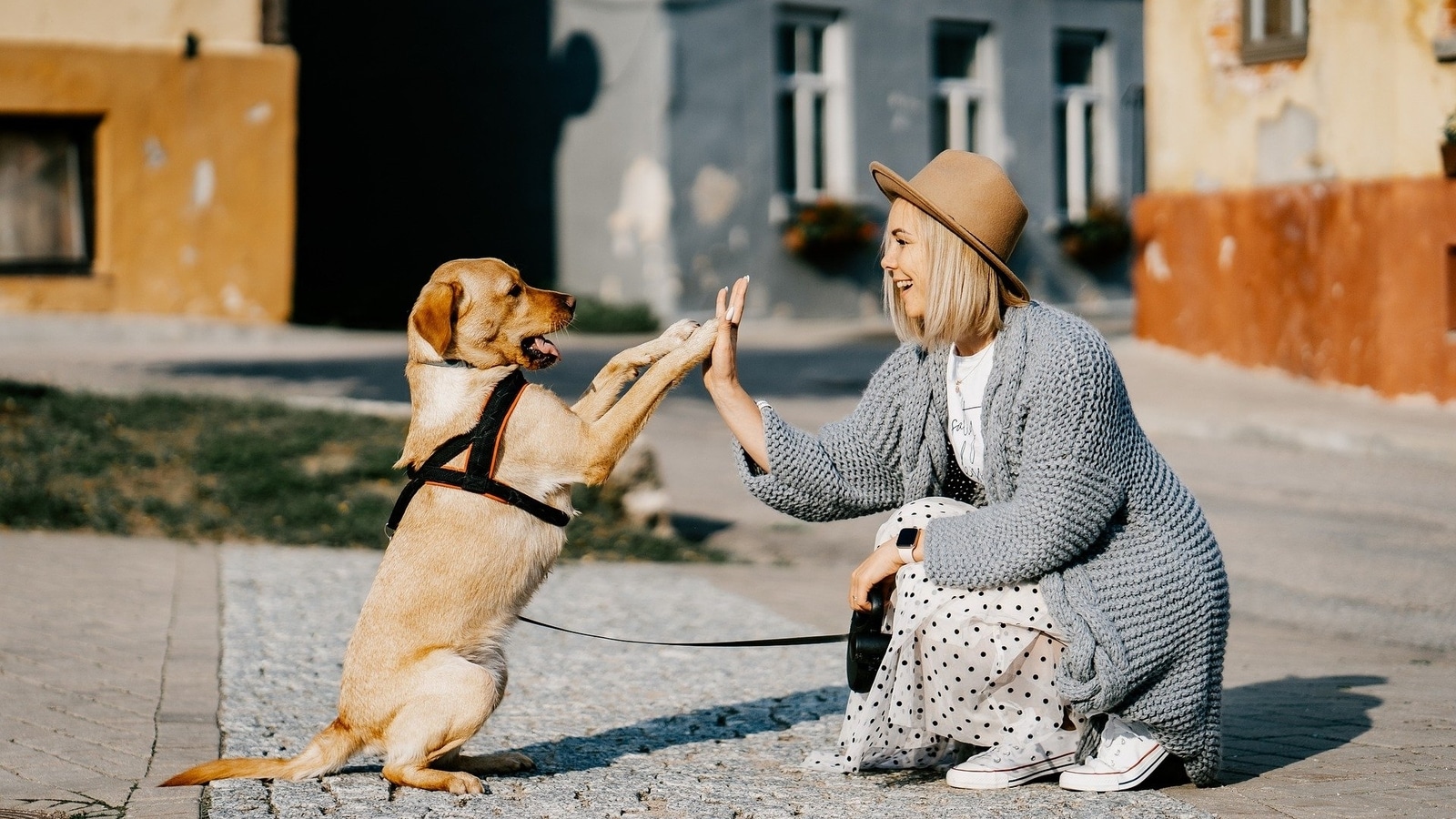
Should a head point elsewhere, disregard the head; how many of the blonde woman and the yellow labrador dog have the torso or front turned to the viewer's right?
1

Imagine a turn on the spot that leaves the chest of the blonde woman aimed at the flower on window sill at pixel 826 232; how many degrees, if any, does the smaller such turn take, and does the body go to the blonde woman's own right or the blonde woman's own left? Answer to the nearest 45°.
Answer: approximately 90° to the blonde woman's own right

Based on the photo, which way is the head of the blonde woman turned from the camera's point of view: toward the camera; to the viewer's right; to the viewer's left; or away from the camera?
to the viewer's left

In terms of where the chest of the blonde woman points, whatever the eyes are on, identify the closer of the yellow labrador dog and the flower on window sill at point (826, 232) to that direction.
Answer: the yellow labrador dog

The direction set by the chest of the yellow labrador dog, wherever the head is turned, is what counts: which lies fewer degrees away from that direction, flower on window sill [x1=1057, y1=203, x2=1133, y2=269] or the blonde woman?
the blonde woman

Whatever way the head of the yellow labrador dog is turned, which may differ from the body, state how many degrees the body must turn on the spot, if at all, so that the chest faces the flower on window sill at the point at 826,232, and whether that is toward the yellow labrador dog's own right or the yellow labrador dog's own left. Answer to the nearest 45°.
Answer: approximately 90° to the yellow labrador dog's own left

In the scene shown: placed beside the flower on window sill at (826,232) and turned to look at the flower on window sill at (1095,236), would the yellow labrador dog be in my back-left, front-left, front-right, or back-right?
back-right

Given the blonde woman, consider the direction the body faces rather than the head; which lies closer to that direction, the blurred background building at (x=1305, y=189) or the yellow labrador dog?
the yellow labrador dog

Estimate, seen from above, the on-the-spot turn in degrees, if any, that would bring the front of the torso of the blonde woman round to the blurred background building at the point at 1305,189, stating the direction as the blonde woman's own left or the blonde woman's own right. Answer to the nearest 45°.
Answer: approximately 90° to the blonde woman's own right

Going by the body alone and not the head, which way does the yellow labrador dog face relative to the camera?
to the viewer's right

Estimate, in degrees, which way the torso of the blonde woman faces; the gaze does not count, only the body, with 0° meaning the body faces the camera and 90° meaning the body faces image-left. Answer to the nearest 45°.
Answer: approximately 90°

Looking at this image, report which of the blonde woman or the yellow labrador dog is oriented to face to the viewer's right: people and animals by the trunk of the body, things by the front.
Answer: the yellow labrador dog

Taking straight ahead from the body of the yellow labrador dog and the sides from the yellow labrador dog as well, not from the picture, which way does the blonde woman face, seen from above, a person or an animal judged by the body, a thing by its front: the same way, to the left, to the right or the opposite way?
the opposite way
